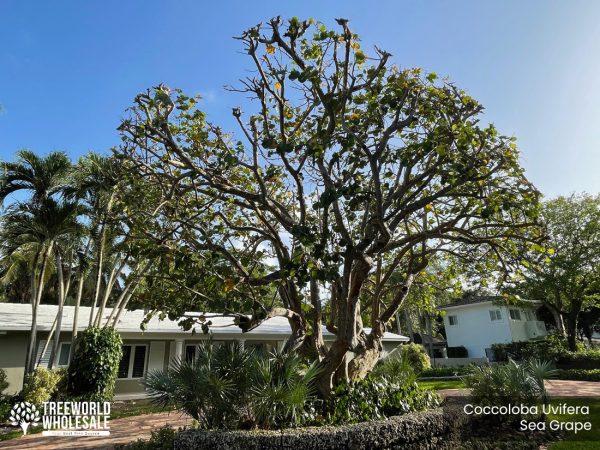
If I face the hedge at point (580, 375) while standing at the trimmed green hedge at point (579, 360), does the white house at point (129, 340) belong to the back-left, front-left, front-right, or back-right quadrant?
front-right

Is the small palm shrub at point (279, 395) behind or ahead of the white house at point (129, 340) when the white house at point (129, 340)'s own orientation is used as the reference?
ahead

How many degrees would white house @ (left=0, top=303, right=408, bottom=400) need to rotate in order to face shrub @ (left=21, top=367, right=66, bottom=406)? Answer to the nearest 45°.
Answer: approximately 45° to its right

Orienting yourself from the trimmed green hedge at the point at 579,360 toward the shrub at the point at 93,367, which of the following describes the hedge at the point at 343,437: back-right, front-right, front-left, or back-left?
front-left

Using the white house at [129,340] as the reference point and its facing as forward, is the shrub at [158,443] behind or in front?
in front

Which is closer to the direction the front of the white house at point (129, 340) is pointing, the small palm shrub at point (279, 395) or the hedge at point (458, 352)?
the small palm shrub

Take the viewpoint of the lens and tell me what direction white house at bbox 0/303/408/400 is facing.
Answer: facing the viewer and to the right of the viewer

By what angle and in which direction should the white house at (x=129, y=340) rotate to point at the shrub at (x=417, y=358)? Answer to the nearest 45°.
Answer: approximately 45° to its left

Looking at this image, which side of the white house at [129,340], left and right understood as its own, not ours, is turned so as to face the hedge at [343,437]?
front

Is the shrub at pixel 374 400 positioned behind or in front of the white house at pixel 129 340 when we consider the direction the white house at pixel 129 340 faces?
in front

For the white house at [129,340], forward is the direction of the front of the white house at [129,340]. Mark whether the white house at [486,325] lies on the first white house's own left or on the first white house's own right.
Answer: on the first white house's own left

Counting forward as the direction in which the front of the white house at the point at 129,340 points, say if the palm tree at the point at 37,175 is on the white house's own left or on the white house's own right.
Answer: on the white house's own right
